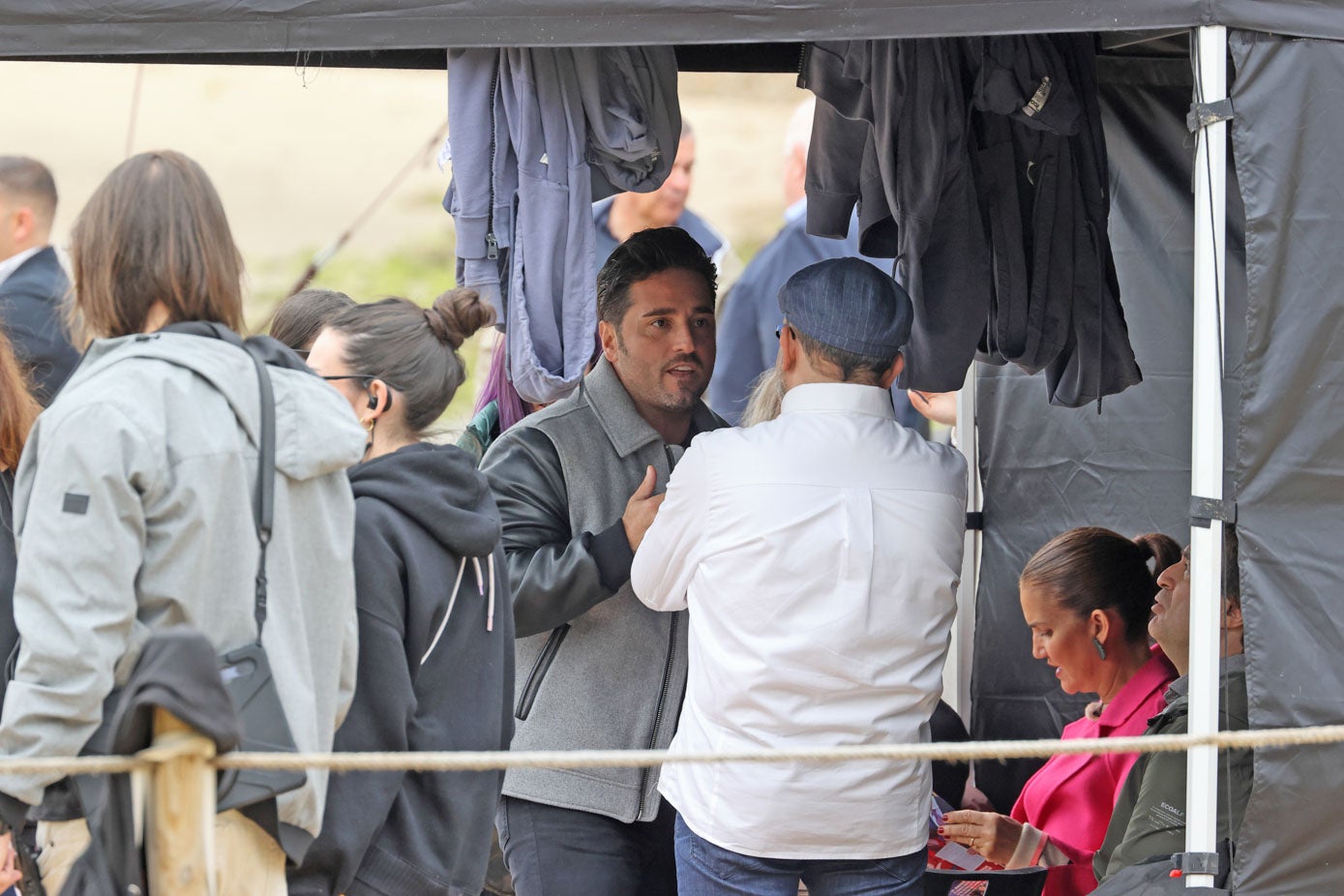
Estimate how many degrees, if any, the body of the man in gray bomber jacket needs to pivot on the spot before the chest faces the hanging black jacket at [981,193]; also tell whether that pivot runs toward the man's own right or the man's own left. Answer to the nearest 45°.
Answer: approximately 45° to the man's own left

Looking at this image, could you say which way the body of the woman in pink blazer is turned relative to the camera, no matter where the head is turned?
to the viewer's left

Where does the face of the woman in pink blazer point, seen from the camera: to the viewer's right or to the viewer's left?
to the viewer's left

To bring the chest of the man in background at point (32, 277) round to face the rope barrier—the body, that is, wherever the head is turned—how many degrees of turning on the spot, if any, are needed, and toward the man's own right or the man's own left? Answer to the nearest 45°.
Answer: approximately 90° to the man's own left

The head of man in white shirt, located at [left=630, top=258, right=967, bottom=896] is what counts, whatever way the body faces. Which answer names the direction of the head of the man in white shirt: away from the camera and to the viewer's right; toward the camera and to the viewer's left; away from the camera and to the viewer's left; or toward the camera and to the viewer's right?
away from the camera and to the viewer's left

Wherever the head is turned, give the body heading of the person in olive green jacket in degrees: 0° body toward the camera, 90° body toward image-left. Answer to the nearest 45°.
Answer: approximately 90°

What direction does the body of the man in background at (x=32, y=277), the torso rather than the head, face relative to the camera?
to the viewer's left

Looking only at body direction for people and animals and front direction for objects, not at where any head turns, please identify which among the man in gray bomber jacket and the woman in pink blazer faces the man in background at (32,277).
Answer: the woman in pink blazer
